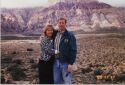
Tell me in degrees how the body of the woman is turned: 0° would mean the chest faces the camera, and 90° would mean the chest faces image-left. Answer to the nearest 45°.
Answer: approximately 315°

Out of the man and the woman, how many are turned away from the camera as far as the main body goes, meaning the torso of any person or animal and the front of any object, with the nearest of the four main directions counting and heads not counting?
0

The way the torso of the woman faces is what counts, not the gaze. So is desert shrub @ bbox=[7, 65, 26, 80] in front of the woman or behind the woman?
behind

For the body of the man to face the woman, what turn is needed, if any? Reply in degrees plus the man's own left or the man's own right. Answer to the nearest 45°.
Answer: approximately 45° to the man's own right

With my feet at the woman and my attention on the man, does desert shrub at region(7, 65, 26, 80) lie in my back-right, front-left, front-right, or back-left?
back-left

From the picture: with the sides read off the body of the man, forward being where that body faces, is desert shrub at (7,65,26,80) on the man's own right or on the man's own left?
on the man's own right

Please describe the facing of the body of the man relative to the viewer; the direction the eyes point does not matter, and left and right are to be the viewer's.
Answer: facing the viewer and to the left of the viewer
